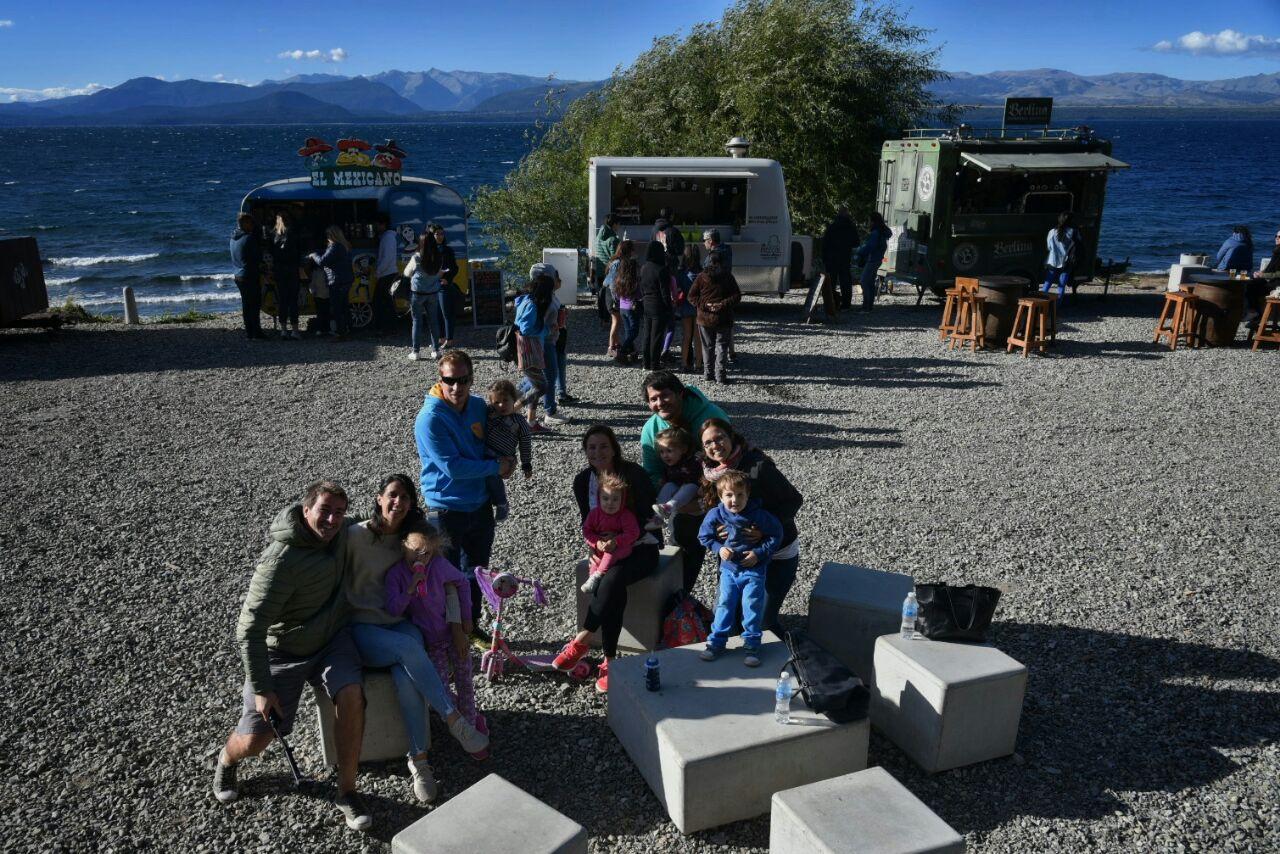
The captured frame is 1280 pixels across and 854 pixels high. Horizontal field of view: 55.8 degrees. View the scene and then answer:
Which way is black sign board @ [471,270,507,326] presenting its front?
toward the camera

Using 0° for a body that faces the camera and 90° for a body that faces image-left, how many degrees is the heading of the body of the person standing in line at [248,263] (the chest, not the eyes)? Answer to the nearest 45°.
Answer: approximately 225°

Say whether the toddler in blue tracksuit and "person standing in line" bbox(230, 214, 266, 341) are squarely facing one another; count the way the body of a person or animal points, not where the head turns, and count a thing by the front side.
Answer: no

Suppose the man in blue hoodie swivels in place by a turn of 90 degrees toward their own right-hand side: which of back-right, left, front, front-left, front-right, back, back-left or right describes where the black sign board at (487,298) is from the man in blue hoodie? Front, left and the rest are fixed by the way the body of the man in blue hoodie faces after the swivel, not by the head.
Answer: back-right

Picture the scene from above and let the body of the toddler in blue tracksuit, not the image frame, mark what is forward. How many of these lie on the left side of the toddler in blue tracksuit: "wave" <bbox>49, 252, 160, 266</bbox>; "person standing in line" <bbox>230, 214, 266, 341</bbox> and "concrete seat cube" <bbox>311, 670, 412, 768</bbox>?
0

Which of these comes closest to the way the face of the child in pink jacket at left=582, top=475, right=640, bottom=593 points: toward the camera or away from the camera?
toward the camera

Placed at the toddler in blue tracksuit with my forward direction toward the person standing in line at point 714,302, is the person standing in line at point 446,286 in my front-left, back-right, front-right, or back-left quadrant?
front-left

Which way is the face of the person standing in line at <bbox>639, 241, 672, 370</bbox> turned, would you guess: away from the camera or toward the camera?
away from the camera

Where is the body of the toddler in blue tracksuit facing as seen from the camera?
toward the camera

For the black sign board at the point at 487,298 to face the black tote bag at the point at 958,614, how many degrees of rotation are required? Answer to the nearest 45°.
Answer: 0° — it already faces it
